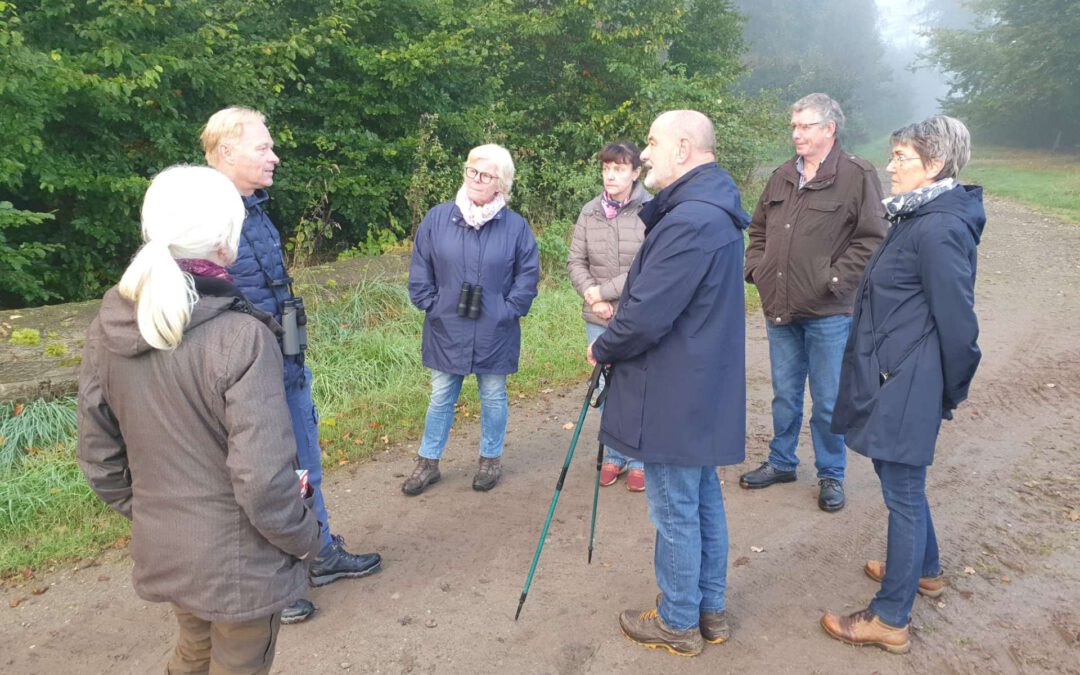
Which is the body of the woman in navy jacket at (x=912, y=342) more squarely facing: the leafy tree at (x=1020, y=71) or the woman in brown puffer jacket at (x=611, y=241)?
the woman in brown puffer jacket

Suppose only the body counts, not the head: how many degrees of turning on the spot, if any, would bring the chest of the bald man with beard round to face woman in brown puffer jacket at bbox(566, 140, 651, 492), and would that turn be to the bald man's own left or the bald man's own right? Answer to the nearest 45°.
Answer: approximately 90° to the bald man's own right

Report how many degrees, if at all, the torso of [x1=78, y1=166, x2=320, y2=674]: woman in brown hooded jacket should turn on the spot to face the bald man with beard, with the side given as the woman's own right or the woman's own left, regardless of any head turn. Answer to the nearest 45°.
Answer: approximately 45° to the woman's own right

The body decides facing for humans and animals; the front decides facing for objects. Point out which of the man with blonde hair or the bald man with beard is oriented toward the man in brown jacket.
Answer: the man with blonde hair

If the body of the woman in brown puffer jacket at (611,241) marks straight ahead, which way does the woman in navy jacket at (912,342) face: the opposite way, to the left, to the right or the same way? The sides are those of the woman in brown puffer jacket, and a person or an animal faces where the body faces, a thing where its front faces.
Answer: to the right

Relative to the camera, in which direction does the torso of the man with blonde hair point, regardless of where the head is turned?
to the viewer's right

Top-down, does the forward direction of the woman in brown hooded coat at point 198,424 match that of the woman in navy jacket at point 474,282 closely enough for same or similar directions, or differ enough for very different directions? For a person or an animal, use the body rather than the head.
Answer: very different directions

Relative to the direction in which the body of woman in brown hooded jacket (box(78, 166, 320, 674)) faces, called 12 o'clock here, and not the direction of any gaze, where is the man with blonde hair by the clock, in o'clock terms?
The man with blonde hair is roughly at 11 o'clock from the woman in brown hooded jacket.

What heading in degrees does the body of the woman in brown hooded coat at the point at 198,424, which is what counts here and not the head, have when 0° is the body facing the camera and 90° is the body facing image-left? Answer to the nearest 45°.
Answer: approximately 225°

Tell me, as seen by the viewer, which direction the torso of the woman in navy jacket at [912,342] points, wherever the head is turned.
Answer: to the viewer's left

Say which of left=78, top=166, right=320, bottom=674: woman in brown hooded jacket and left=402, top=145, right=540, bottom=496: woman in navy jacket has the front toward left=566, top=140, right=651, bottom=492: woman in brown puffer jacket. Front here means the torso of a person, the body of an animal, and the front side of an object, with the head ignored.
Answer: left=78, top=166, right=320, bottom=674: woman in brown hooded jacket

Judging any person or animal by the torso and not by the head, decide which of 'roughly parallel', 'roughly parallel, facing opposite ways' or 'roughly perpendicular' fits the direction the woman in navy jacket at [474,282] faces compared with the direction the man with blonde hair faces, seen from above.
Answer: roughly perpendicular
